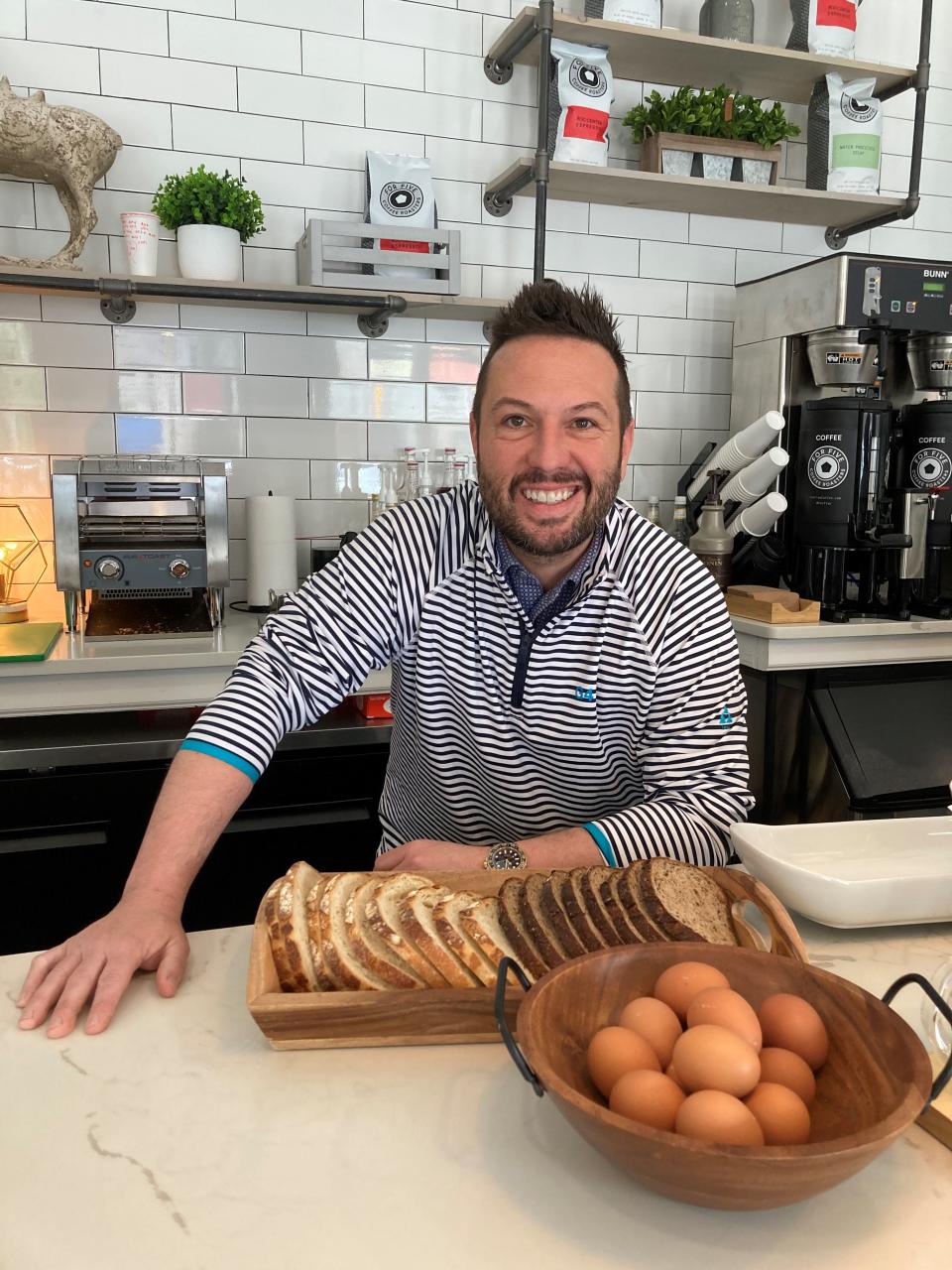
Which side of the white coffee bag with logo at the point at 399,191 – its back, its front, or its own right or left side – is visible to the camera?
front

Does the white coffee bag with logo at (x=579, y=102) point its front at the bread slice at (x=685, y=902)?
yes

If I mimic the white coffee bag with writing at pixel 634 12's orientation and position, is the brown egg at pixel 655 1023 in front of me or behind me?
in front

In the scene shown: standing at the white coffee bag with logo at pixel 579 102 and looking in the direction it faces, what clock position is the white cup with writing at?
The white cup with writing is roughly at 2 o'clock from the white coffee bag with logo.

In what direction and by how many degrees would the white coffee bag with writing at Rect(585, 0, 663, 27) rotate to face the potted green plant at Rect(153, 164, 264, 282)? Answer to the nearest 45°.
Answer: approximately 45° to its right

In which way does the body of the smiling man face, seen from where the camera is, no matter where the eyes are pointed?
toward the camera

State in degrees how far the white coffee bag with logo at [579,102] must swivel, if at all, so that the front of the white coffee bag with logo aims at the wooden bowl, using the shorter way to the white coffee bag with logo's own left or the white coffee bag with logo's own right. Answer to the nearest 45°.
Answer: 0° — it already faces it

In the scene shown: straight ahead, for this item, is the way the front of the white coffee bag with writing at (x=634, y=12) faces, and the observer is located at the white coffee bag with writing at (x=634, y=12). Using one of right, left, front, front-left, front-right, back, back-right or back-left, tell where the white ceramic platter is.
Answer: front

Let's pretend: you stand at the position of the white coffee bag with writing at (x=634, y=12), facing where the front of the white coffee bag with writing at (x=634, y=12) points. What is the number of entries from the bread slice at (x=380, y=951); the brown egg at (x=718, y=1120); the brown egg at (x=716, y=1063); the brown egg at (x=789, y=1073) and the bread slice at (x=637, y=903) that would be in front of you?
5

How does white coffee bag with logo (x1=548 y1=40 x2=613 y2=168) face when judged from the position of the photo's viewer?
facing the viewer

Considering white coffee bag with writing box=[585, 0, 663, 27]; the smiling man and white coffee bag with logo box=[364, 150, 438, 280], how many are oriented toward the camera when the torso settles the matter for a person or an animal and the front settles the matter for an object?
3
